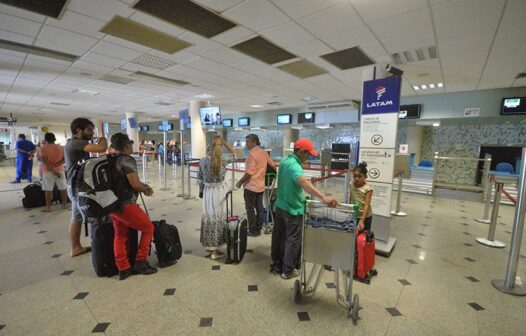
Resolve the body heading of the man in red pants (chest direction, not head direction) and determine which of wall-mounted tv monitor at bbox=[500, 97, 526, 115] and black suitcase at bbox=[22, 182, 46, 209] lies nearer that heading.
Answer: the wall-mounted tv monitor

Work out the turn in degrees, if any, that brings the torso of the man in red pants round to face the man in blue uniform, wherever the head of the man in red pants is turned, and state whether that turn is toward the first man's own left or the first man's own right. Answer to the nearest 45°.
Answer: approximately 90° to the first man's own left

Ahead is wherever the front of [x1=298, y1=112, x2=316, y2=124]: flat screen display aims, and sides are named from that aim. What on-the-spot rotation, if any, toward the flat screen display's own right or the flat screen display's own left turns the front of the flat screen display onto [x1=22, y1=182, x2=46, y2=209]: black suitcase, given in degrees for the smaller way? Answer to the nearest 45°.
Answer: approximately 45° to the flat screen display's own right

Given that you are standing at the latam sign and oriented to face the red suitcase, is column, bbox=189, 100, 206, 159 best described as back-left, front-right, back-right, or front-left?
back-right

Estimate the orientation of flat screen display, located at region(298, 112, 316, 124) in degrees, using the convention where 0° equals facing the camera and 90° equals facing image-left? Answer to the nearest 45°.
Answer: approximately 0°

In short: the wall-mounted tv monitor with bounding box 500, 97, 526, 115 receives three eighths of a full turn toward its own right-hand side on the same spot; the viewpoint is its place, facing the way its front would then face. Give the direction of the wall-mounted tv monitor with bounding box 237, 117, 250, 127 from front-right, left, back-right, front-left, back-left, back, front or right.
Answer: front-left

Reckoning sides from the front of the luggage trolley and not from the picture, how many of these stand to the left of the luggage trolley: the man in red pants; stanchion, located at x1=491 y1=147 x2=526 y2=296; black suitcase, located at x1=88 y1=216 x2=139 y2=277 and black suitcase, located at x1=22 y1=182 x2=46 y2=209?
3

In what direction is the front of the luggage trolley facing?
away from the camera

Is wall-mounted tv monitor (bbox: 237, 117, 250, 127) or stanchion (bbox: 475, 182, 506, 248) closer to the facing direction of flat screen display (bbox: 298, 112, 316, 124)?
the stanchion
